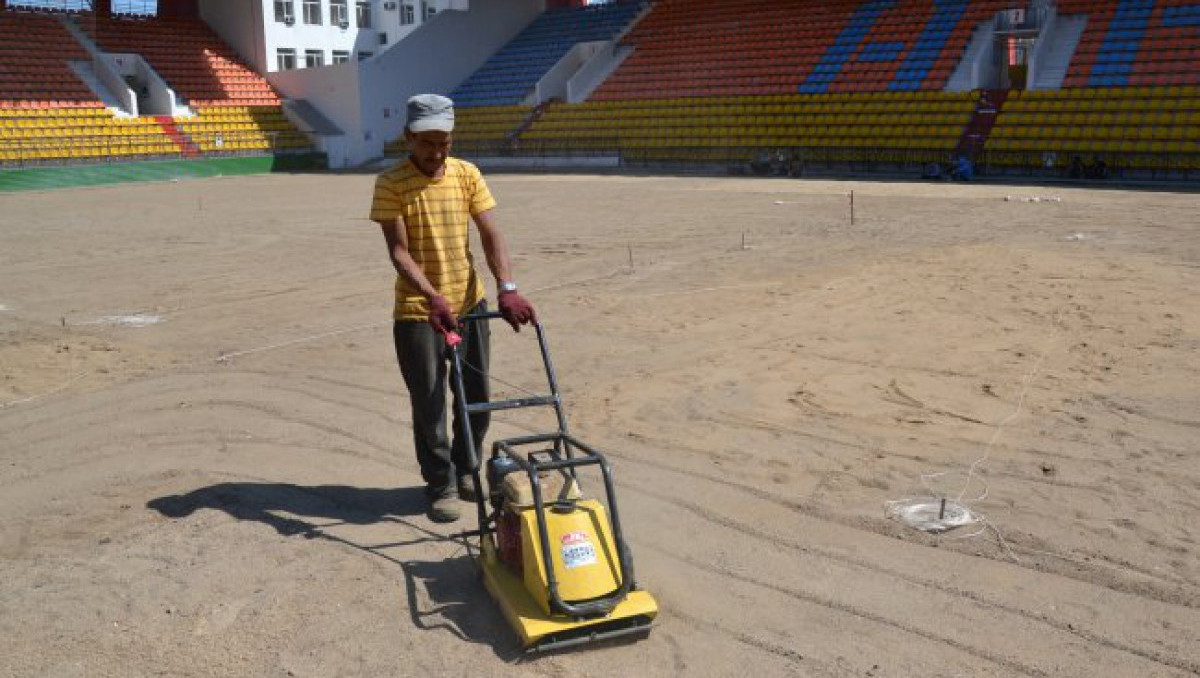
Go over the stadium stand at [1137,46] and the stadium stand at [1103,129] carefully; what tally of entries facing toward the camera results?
2

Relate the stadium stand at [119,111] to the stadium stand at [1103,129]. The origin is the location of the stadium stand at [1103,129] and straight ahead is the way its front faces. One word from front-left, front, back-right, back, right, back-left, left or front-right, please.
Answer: right

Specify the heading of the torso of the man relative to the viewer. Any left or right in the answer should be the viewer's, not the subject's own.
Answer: facing the viewer and to the right of the viewer

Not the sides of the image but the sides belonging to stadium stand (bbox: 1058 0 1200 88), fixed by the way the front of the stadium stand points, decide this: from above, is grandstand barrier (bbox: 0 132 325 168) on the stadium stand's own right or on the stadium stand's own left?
on the stadium stand's own right

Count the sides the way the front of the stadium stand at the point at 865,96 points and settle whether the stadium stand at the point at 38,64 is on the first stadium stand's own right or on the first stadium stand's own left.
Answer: on the first stadium stand's own right

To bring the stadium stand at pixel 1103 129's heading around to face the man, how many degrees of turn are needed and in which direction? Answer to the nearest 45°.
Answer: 0° — it already faces them

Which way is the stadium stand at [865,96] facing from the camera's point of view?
toward the camera

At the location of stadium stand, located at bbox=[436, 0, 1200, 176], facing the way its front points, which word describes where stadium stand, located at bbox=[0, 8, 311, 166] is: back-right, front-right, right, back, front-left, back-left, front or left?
right
